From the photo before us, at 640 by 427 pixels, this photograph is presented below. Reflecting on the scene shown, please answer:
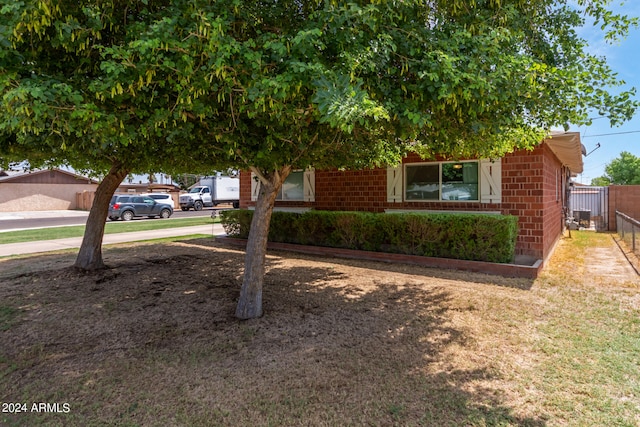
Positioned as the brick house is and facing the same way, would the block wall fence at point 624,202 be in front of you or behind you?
behind

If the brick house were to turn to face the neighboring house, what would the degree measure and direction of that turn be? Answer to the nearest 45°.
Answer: approximately 90° to its right

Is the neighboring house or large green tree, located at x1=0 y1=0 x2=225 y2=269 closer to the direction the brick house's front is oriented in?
the large green tree

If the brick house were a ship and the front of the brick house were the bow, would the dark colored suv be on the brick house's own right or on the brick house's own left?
on the brick house's own right

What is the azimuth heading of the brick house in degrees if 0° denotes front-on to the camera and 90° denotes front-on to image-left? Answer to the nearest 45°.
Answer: approximately 45°

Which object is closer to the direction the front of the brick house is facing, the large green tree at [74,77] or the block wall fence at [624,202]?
the large green tree

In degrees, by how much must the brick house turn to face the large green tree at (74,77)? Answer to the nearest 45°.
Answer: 0° — it already faces it
